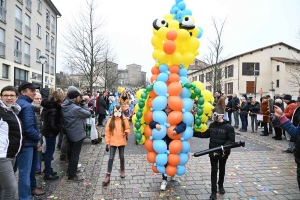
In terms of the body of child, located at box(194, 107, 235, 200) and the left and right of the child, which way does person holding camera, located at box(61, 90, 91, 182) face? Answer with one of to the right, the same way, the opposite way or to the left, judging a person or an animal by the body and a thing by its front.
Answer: to the left

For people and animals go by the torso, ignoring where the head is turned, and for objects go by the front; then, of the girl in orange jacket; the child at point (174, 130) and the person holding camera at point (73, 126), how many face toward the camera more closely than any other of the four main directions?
2

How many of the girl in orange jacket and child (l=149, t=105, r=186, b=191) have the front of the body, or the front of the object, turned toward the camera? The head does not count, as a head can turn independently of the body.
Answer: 2

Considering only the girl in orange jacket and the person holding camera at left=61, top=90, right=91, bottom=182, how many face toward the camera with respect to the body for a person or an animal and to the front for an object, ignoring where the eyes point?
1

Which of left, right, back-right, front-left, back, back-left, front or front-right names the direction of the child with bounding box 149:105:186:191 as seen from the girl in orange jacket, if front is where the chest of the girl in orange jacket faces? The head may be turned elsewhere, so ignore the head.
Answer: front-left

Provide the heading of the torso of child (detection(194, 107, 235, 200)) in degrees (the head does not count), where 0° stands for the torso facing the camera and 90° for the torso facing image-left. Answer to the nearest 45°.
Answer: approximately 45°
